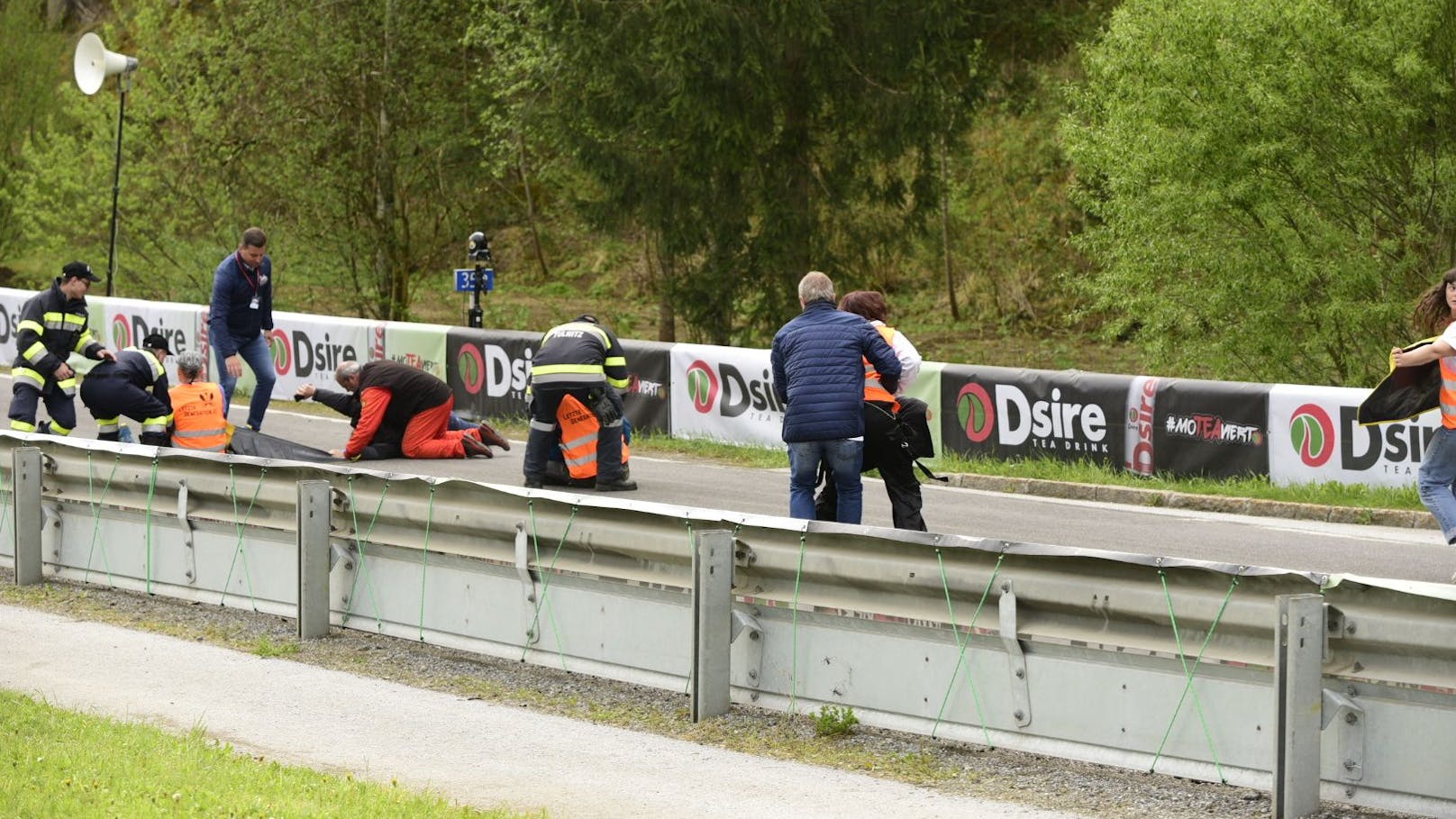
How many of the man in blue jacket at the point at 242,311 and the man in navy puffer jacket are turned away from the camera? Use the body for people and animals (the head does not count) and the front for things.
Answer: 1

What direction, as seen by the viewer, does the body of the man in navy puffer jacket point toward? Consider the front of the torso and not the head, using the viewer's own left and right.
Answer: facing away from the viewer

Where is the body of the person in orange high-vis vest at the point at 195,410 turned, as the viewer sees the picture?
away from the camera

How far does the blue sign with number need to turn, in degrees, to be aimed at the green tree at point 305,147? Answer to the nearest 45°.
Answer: approximately 180°

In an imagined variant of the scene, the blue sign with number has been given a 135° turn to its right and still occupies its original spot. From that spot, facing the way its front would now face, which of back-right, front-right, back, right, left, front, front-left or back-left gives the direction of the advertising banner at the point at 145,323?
front-left

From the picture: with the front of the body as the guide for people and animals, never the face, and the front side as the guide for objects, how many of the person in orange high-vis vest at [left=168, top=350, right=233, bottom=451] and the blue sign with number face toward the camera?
1

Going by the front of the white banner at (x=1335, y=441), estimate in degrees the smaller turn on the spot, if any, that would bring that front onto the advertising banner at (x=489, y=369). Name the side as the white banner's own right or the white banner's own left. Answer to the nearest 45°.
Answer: approximately 45° to the white banner's own right

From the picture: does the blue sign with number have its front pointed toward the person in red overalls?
yes

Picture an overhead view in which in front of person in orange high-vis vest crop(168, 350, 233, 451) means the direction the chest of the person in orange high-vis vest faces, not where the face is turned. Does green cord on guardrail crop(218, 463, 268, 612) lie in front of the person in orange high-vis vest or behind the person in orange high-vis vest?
behind

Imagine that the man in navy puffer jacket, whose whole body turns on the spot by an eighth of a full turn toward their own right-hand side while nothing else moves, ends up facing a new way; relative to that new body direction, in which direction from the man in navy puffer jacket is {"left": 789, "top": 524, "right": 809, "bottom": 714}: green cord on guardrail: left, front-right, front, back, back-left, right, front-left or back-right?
back-right

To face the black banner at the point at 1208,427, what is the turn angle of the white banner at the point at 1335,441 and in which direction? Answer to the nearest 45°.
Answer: approximately 45° to its right

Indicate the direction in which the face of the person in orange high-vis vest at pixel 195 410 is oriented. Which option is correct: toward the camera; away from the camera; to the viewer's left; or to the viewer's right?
away from the camera

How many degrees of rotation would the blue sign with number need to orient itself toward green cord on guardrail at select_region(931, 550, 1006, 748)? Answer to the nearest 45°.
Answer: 0° — it already faces it

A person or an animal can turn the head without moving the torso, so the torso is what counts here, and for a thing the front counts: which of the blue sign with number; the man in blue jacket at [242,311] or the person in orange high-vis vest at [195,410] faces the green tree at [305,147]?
the person in orange high-vis vest

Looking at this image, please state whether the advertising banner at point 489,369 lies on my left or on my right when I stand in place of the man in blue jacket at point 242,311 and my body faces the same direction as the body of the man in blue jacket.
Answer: on my left

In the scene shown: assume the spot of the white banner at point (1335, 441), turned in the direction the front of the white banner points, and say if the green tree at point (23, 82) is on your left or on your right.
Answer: on your right
